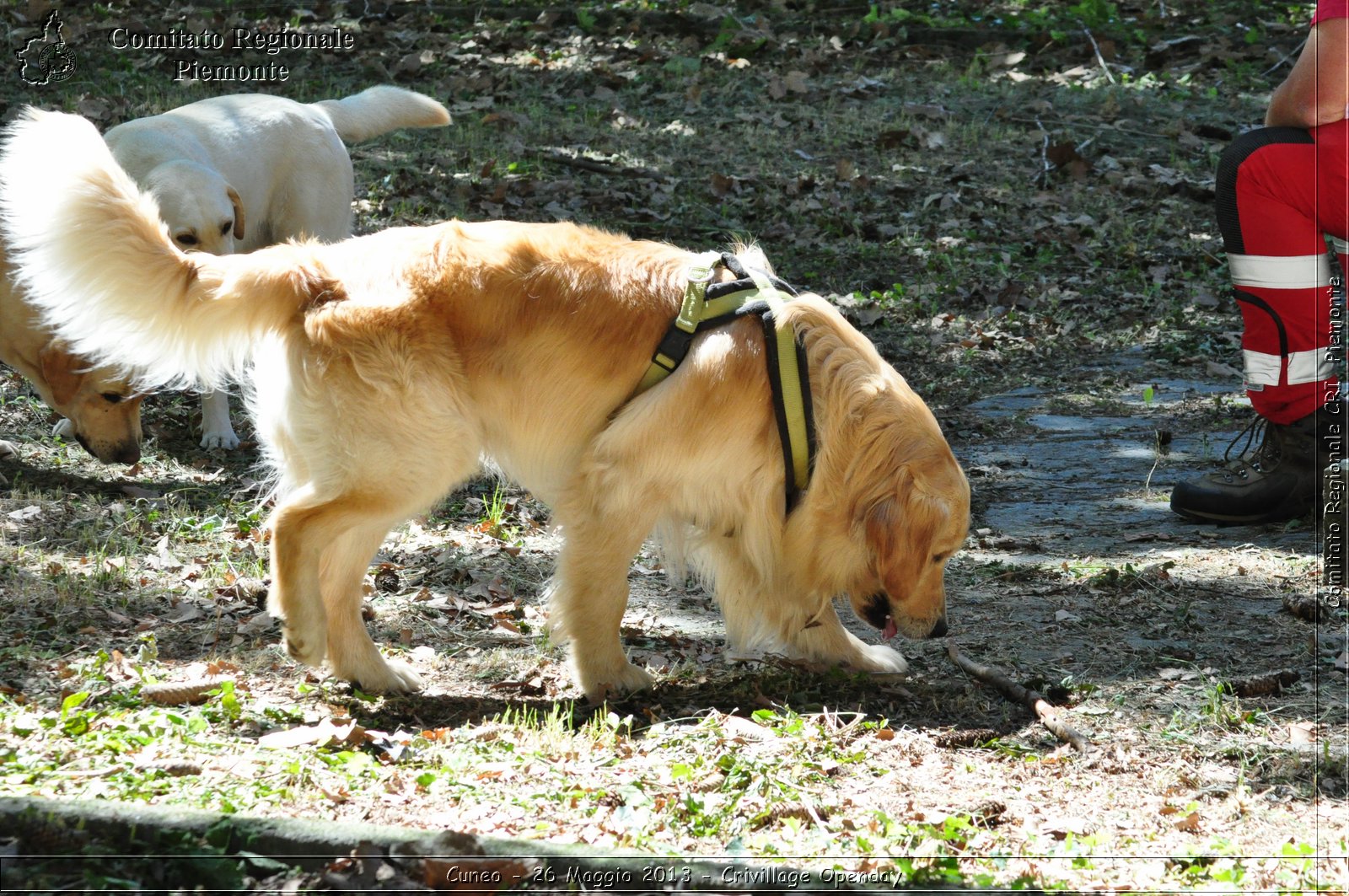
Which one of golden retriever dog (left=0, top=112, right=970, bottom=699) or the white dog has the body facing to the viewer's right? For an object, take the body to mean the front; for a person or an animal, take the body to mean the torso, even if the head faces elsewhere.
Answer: the golden retriever dog

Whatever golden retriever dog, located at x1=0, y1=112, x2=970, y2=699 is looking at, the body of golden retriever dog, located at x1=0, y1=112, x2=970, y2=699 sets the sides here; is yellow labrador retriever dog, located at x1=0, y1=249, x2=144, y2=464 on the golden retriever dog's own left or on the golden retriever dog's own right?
on the golden retriever dog's own left

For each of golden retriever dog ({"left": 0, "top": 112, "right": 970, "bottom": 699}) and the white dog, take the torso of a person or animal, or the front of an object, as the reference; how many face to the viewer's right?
1

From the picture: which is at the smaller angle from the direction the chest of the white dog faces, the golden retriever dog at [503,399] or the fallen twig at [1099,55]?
the golden retriever dog

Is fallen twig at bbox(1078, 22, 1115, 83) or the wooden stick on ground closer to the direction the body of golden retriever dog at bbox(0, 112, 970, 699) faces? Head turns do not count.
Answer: the wooden stick on ground

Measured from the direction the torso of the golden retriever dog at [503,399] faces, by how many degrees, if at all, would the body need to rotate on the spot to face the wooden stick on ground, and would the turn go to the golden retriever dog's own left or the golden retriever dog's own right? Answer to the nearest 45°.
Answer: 0° — it already faces it

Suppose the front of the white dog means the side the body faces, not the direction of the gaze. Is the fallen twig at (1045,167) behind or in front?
behind

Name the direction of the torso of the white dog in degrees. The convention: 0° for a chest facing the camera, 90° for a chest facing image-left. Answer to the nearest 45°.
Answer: approximately 45°

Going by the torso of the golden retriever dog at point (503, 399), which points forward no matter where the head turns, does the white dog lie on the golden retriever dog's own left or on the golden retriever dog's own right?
on the golden retriever dog's own left

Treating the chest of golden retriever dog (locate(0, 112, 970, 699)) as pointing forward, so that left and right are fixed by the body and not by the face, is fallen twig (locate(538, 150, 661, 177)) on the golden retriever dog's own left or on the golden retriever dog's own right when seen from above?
on the golden retriever dog's own left

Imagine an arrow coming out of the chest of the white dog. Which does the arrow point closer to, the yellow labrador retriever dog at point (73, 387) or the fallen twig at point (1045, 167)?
the yellow labrador retriever dog

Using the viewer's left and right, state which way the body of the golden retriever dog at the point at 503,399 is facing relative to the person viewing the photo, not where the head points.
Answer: facing to the right of the viewer
